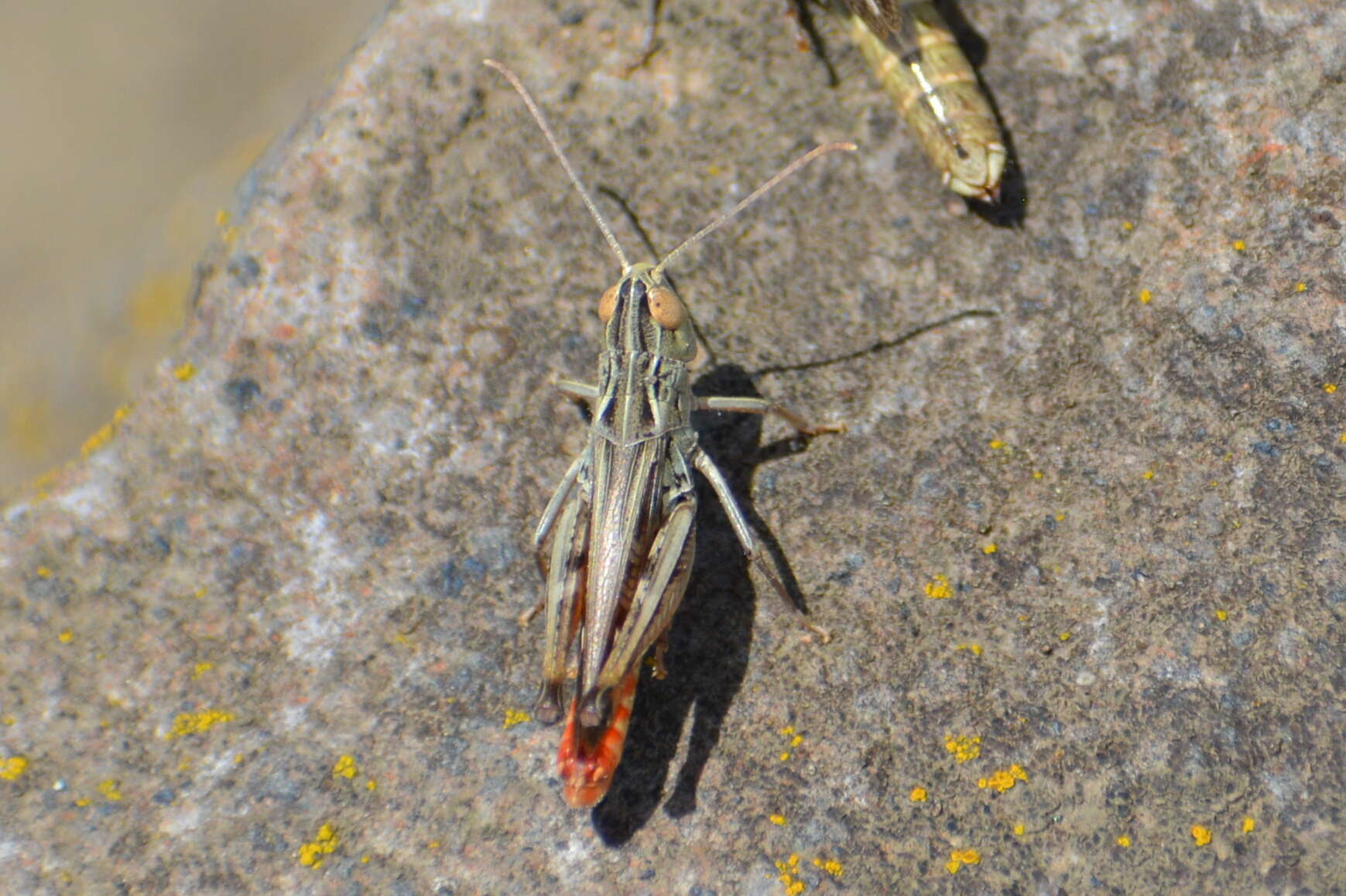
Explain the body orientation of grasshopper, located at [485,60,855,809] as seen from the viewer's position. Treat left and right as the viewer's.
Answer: facing away from the viewer

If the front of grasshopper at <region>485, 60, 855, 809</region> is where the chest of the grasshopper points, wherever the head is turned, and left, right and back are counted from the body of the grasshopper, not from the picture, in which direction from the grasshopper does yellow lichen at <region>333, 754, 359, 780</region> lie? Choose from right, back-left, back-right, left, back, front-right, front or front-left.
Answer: left

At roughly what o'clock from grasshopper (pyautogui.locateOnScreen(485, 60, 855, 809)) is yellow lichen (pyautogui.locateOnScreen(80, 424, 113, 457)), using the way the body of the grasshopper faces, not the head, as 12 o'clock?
The yellow lichen is roughly at 10 o'clock from the grasshopper.

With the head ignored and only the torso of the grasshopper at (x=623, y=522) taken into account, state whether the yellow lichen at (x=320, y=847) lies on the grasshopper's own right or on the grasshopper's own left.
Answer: on the grasshopper's own left

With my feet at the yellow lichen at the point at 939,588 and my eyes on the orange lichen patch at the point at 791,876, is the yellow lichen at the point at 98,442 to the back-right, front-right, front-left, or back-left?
front-right

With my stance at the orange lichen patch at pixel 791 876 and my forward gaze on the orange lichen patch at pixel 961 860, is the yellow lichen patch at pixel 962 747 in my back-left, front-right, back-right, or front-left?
front-left

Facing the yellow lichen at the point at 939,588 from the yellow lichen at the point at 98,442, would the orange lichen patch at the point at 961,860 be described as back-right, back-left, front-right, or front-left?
front-right

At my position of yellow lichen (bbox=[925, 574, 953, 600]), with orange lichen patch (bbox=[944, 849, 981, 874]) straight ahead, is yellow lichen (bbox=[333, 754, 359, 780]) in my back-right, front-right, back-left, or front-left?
front-right
